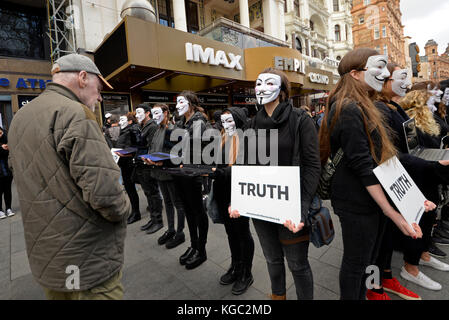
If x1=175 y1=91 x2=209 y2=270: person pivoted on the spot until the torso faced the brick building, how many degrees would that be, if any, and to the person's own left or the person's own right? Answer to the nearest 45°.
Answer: approximately 180°

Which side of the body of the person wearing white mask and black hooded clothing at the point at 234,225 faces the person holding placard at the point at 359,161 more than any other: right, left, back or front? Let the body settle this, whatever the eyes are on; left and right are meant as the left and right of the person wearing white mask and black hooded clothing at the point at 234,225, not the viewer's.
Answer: left

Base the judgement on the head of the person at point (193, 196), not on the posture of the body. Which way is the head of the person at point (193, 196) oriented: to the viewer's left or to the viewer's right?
to the viewer's left

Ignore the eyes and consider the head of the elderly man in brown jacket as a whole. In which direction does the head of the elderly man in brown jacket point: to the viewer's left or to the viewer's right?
to the viewer's right

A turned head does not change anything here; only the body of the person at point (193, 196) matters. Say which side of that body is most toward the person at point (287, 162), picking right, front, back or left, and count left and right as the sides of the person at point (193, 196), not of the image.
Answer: left

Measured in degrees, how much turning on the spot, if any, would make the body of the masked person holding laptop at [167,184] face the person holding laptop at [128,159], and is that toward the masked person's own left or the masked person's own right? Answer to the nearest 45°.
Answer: approximately 90° to the masked person's own right

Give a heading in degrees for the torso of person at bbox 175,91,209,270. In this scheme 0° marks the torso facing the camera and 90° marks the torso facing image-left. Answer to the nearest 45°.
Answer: approximately 45°
